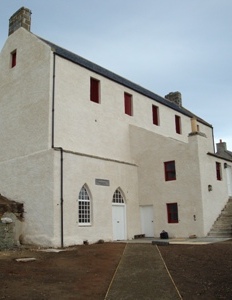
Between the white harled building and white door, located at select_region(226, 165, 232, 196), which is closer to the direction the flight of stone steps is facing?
the white harled building

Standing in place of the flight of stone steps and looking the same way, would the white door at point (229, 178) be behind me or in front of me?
behind
